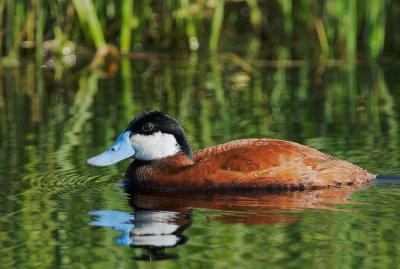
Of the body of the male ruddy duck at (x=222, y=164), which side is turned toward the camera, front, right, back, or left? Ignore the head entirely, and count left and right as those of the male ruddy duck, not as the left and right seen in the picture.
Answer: left
